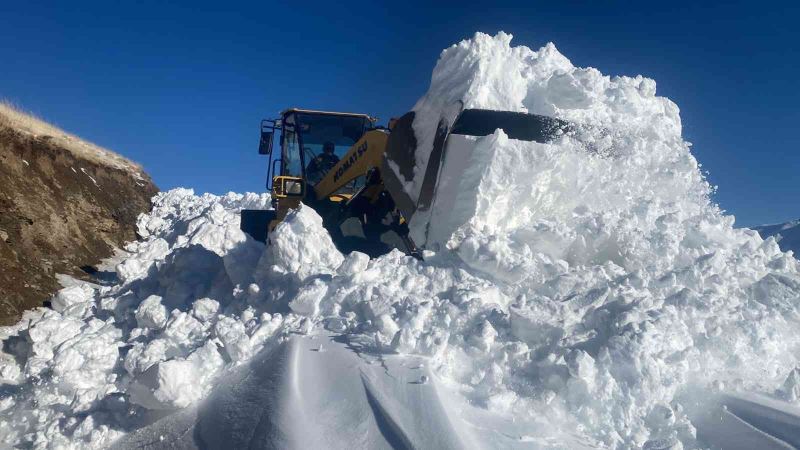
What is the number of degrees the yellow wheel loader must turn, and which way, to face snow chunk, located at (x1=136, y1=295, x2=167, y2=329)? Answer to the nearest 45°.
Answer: approximately 90° to its right

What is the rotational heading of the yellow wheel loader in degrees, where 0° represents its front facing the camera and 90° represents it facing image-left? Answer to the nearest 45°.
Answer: approximately 315°
